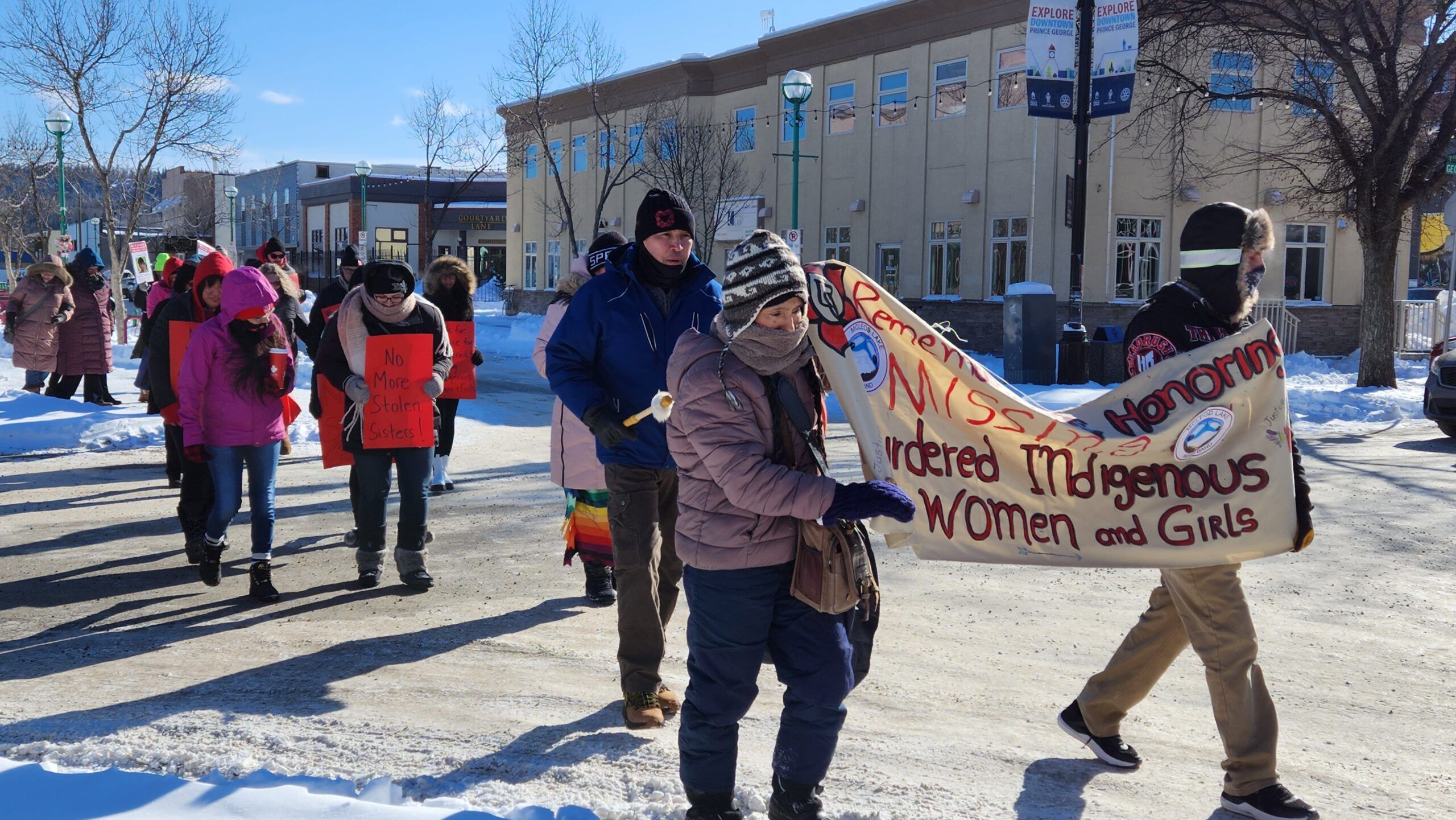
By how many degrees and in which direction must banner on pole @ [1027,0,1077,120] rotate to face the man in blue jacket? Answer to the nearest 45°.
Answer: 0° — it already faces them

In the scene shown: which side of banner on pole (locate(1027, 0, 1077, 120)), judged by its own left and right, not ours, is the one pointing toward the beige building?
back

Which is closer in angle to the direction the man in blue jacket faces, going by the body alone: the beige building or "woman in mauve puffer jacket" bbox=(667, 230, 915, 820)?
the woman in mauve puffer jacket

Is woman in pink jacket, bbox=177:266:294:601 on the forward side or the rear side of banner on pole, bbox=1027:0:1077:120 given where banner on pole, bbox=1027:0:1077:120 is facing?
on the forward side

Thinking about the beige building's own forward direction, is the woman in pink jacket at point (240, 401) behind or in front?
in front

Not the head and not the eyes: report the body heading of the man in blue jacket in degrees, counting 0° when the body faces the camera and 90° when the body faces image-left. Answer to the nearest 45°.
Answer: approximately 315°

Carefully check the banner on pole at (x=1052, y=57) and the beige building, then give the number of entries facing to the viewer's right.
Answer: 0

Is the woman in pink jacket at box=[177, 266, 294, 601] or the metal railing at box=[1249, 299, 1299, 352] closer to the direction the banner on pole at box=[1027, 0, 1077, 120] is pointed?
the woman in pink jacket

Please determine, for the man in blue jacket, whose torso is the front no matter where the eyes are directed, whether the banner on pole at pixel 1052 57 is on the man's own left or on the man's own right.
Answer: on the man's own left

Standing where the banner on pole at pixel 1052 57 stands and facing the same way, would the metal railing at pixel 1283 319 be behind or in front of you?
behind

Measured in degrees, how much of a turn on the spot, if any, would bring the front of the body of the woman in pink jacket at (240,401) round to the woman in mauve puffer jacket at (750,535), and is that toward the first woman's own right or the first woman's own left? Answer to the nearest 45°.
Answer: approximately 45° to the first woman's own right
